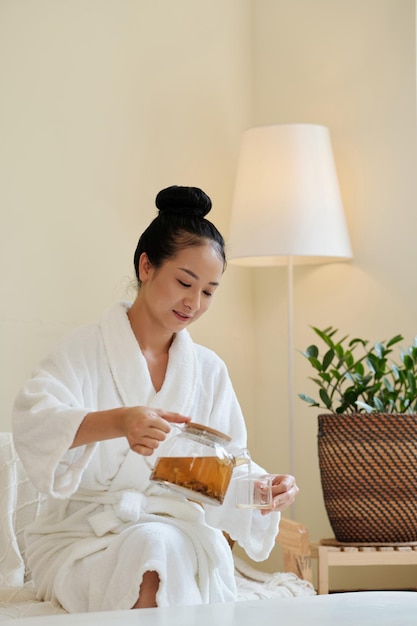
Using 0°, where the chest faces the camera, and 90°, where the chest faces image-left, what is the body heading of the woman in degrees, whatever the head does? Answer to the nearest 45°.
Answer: approximately 315°

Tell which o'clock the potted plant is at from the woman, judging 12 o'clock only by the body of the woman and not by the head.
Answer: The potted plant is roughly at 9 o'clock from the woman.

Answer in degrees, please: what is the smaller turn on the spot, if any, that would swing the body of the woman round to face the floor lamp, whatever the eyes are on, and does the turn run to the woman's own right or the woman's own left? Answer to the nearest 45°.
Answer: approximately 90° to the woman's own left
